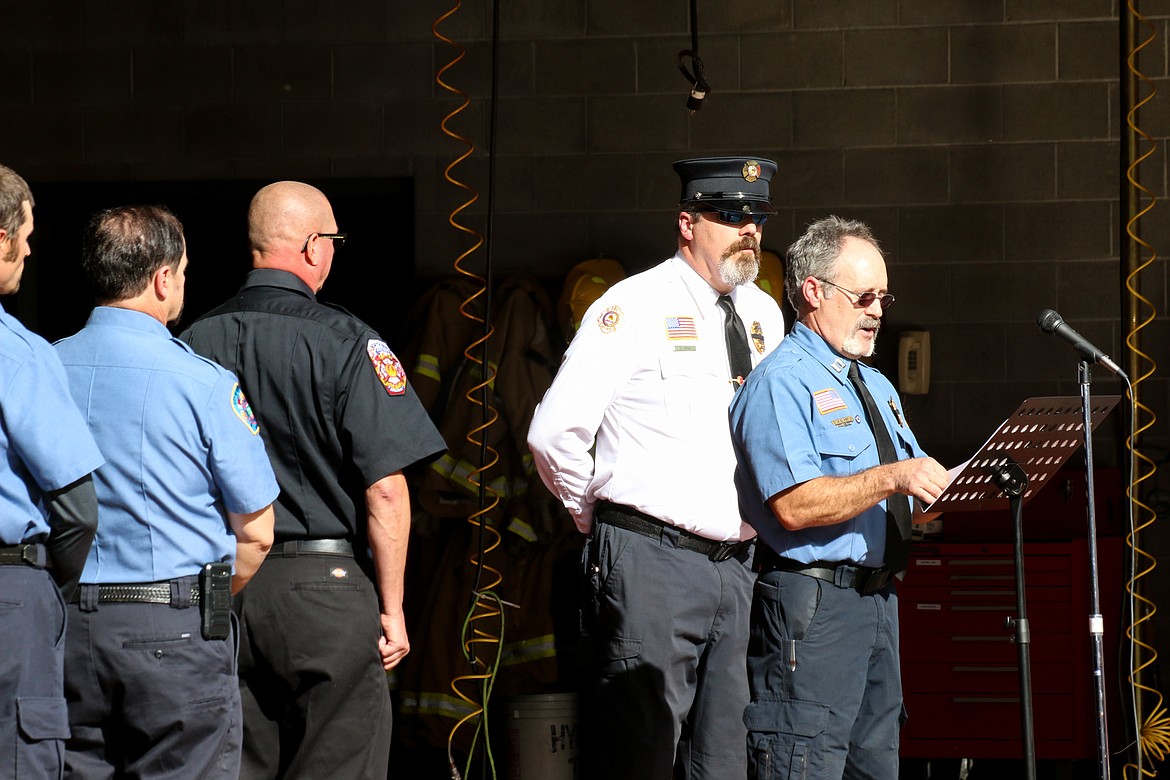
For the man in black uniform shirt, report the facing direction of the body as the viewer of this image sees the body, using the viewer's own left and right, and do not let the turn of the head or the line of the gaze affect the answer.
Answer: facing away from the viewer and to the right of the viewer

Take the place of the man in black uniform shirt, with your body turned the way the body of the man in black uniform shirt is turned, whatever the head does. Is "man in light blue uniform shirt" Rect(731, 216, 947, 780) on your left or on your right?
on your right

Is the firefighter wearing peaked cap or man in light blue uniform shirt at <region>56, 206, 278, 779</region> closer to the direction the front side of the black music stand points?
the firefighter wearing peaked cap

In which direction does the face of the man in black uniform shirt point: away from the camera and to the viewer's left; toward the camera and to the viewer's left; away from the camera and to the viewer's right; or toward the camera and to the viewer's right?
away from the camera and to the viewer's right

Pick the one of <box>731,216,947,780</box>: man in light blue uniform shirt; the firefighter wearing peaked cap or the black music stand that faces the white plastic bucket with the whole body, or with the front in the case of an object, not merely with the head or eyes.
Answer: the black music stand

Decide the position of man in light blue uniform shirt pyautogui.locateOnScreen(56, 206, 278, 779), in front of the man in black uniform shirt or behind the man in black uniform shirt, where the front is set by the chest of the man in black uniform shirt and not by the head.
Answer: behind

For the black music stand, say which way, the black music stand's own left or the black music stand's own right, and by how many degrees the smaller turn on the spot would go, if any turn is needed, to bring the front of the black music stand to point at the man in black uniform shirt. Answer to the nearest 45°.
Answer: approximately 45° to the black music stand's own left

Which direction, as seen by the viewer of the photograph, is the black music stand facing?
facing away from the viewer and to the left of the viewer

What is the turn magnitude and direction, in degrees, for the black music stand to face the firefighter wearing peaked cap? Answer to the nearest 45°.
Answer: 0° — it already faces them

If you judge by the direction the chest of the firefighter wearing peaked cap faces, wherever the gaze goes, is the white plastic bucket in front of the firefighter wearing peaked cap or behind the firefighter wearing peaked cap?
behind

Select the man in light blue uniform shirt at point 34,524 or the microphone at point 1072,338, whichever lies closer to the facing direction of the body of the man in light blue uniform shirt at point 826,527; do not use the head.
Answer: the microphone

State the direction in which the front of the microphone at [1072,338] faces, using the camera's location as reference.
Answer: facing to the left of the viewer

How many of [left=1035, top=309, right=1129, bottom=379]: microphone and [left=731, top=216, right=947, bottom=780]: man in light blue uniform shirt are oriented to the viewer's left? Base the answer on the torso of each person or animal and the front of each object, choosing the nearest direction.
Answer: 1
